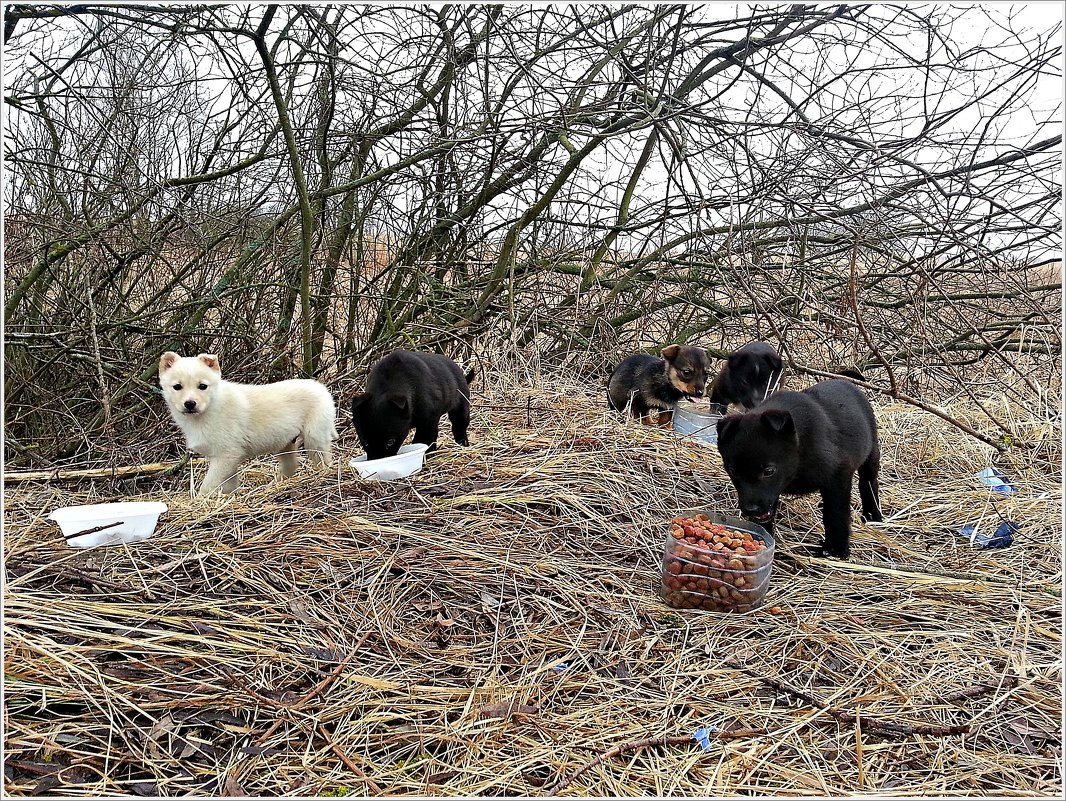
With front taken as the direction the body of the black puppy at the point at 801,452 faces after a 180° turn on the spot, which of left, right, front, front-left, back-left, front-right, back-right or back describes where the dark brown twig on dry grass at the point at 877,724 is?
back-right

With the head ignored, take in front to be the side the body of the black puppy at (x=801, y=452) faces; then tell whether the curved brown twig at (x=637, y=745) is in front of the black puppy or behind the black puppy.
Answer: in front

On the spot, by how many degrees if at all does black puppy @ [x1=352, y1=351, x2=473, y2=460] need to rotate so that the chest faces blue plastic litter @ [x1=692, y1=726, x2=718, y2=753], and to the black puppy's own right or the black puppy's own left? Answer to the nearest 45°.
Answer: approximately 45° to the black puppy's own left

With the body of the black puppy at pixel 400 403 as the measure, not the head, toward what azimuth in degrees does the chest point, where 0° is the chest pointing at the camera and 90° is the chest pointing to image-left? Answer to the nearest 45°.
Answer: approximately 45°

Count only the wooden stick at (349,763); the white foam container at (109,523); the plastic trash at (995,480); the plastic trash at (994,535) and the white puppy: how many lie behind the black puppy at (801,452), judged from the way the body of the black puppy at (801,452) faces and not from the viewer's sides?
2

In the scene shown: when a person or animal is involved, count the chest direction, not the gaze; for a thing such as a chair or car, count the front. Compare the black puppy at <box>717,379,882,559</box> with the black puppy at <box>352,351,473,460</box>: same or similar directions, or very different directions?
same or similar directions

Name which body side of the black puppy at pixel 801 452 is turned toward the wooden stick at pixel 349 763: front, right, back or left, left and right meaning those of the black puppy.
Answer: front

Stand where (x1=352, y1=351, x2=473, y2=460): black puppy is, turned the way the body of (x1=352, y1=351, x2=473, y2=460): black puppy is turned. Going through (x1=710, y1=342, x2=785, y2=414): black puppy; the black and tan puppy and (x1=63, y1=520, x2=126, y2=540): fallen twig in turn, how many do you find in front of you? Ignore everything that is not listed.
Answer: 1

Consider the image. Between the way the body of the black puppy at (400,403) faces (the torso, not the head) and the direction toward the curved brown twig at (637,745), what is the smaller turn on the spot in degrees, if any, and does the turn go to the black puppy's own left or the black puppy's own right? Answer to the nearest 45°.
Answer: approximately 45° to the black puppy's own left

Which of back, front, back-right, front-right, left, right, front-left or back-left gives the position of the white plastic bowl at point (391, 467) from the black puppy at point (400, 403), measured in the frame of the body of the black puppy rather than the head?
front-left

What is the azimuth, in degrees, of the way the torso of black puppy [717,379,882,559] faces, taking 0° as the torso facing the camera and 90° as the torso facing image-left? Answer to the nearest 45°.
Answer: approximately 45°

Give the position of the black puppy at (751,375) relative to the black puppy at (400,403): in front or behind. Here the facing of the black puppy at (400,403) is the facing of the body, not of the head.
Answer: behind

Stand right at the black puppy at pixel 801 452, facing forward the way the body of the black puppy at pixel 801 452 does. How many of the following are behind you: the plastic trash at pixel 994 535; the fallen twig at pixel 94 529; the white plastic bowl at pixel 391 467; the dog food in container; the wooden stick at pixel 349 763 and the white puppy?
1

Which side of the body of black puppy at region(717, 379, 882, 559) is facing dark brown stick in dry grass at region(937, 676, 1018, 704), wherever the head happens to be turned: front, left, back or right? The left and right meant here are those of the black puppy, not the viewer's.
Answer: left

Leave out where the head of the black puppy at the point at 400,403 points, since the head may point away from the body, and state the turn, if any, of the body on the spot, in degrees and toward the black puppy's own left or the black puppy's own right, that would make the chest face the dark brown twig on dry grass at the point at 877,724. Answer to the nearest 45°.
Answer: approximately 90° to the black puppy's own left

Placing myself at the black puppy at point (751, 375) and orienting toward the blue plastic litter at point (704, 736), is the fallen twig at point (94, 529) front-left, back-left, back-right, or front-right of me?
front-right

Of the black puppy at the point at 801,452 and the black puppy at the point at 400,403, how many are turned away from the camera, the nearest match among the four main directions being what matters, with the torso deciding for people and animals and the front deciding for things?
0

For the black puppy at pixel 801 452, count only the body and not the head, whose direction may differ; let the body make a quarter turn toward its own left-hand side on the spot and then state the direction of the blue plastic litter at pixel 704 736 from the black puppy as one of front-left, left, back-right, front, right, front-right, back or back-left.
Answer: front-right
